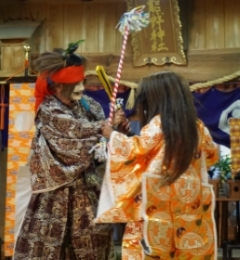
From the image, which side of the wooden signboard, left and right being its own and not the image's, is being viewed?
front

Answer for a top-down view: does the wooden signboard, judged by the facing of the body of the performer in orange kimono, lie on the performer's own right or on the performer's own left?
on the performer's own right

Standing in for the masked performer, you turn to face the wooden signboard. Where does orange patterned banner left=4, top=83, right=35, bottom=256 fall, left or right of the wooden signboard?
left

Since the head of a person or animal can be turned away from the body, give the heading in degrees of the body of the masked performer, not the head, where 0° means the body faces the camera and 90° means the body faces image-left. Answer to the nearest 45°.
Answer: approximately 270°

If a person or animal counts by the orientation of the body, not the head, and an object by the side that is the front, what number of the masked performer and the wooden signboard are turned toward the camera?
1

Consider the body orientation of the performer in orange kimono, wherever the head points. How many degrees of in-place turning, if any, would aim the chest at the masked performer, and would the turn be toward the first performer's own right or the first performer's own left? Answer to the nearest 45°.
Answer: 0° — they already face them

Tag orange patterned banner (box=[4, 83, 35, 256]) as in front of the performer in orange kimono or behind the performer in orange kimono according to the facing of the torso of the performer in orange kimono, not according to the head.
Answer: in front

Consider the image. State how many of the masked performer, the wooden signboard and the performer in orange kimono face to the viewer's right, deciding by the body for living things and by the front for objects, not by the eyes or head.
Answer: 1

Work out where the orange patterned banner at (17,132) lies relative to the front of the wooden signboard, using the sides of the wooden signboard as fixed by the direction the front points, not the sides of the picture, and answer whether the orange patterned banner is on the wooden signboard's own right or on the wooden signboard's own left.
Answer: on the wooden signboard's own right

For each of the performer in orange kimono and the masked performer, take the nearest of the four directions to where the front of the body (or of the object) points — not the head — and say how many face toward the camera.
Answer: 0

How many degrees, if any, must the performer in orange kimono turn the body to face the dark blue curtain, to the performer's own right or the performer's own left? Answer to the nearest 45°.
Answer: approximately 45° to the performer's own right

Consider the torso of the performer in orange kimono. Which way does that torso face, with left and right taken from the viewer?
facing away from the viewer and to the left of the viewer

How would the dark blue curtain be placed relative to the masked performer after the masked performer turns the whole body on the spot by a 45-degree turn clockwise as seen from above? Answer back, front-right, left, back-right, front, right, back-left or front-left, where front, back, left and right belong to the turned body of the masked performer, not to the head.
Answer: left

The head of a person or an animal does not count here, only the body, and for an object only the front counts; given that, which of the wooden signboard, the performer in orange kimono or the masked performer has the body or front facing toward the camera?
the wooden signboard

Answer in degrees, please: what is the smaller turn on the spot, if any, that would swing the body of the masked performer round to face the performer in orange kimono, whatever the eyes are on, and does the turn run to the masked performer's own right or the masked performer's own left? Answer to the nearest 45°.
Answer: approximately 45° to the masked performer's own right

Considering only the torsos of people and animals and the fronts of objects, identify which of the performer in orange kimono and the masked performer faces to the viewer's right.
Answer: the masked performer
